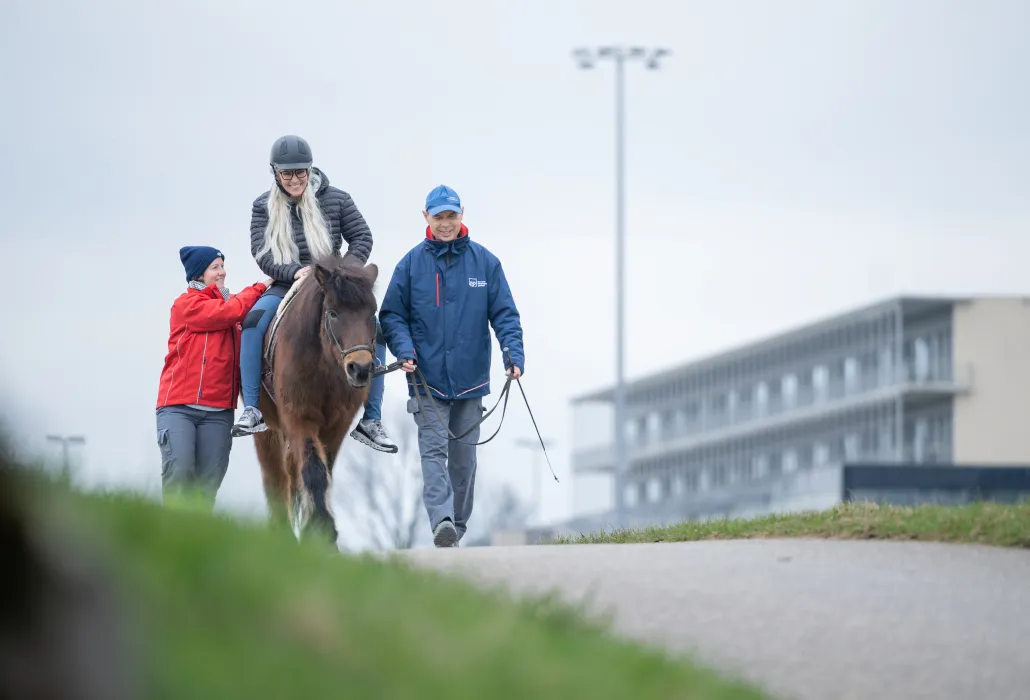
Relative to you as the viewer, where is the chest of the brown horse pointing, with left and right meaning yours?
facing the viewer and to the right of the viewer

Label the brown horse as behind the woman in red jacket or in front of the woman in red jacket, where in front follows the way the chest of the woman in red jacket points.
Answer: in front

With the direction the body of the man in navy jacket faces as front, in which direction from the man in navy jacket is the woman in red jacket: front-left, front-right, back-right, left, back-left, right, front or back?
right

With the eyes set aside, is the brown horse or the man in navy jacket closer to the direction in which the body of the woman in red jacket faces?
the brown horse

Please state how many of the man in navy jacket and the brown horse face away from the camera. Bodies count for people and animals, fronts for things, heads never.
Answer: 0

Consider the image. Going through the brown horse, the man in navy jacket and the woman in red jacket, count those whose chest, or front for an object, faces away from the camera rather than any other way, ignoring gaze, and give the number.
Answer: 0

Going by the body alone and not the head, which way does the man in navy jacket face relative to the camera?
toward the camera

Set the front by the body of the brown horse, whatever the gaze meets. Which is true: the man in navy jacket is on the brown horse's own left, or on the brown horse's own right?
on the brown horse's own left

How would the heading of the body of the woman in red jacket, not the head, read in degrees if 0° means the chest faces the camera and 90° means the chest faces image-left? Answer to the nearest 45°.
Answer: approximately 315°

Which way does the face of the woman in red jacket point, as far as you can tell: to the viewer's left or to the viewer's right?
to the viewer's right

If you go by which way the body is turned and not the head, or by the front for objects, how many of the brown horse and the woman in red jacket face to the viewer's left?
0

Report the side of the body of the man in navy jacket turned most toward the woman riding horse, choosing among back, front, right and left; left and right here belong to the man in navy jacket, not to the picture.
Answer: right

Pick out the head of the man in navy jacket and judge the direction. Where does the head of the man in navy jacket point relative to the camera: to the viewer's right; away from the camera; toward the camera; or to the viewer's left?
toward the camera
